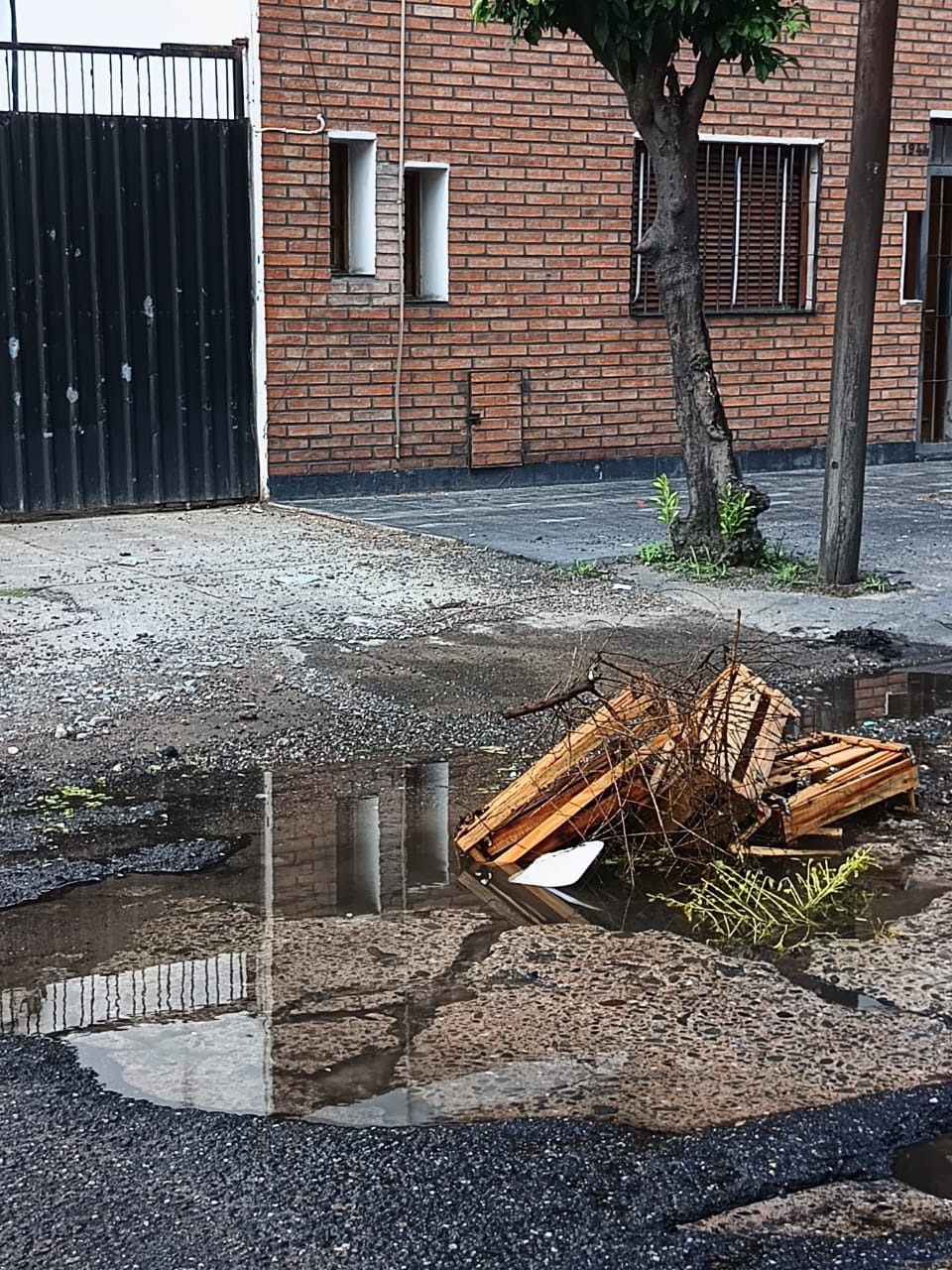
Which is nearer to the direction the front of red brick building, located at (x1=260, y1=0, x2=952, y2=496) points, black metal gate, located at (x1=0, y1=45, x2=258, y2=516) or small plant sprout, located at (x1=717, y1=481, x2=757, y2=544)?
the small plant sprout

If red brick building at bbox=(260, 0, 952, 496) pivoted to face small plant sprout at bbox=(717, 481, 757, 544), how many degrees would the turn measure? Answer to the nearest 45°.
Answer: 0° — it already faces it

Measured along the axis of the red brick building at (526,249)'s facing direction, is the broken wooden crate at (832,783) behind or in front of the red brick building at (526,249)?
in front

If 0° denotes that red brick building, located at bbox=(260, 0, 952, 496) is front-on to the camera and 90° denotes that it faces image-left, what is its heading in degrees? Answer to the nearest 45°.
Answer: approximately 0°

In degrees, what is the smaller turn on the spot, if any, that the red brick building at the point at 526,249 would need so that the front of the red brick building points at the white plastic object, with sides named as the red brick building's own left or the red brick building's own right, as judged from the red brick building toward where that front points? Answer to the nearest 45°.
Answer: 0° — it already faces it

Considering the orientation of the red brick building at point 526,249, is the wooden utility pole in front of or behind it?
in front

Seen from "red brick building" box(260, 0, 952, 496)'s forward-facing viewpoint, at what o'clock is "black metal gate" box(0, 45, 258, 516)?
The black metal gate is roughly at 2 o'clock from the red brick building.

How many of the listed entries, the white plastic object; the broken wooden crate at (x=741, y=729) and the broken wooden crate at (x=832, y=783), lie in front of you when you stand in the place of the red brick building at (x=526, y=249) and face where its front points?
3

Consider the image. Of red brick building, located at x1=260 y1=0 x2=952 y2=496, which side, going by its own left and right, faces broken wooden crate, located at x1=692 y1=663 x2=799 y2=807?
front

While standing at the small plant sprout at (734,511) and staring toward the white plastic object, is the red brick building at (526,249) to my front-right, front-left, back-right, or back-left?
back-right

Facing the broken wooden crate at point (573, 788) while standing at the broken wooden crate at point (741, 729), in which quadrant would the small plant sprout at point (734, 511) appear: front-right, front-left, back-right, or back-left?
back-right
